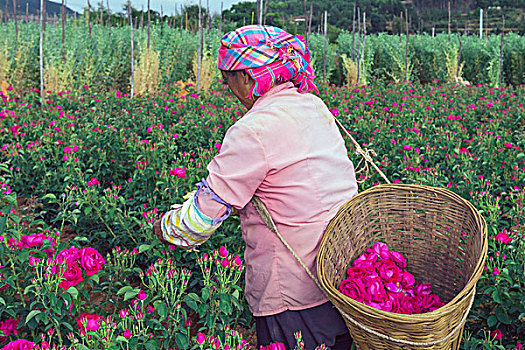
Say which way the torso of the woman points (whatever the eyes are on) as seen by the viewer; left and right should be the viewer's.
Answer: facing away from the viewer and to the left of the viewer
